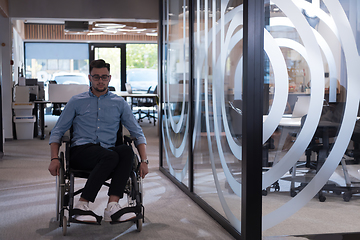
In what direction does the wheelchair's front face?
toward the camera

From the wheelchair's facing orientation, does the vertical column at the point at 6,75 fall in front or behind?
behind

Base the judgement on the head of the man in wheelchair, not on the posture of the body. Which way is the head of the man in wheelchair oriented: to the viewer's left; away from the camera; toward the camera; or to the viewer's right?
toward the camera
